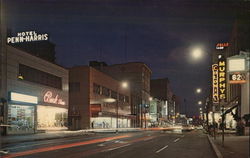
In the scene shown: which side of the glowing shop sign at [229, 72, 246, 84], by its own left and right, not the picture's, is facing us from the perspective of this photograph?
front
